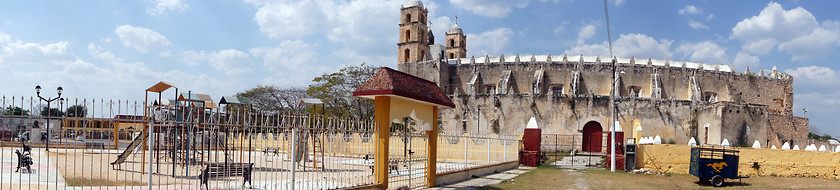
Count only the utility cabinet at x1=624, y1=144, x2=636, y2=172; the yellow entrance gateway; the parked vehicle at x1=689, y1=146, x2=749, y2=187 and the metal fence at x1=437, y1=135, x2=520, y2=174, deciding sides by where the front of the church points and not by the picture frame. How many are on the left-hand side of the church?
4

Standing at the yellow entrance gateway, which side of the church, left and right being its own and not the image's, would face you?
left

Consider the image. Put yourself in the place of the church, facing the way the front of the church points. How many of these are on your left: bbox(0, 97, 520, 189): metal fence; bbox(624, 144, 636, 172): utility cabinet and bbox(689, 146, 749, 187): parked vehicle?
3

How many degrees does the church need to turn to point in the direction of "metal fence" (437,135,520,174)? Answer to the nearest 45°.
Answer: approximately 90° to its left

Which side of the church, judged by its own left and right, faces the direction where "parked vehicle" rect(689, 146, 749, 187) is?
left

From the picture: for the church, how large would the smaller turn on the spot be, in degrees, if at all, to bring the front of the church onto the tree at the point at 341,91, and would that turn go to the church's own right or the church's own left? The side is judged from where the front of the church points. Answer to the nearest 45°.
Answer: approximately 45° to the church's own left

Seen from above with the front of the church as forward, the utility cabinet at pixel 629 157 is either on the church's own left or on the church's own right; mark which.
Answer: on the church's own left

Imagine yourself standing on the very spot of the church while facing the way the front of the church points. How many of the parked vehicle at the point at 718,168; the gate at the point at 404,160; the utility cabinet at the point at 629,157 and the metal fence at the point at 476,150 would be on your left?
4

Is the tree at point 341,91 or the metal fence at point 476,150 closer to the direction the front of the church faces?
the tree

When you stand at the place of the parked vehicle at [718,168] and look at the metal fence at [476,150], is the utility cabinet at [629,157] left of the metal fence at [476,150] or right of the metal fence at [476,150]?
right

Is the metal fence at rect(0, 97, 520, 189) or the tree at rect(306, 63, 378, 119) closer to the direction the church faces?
the tree

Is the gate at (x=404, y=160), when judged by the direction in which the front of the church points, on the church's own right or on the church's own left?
on the church's own left
